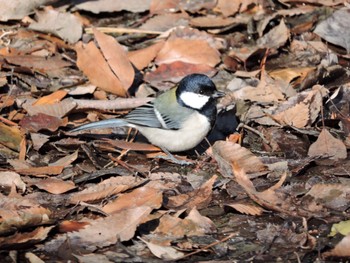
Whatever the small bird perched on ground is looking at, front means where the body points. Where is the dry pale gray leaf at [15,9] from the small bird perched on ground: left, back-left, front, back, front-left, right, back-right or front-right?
back-left

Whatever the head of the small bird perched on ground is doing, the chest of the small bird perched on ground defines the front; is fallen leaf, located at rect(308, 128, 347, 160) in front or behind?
in front

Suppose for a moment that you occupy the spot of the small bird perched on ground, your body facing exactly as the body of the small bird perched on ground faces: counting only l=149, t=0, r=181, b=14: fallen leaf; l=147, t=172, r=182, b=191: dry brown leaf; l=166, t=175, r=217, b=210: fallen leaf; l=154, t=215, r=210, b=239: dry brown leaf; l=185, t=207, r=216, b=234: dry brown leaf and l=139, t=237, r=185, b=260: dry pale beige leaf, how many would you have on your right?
5

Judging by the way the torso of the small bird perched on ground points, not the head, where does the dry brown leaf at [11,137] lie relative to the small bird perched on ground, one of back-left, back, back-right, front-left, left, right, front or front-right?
back

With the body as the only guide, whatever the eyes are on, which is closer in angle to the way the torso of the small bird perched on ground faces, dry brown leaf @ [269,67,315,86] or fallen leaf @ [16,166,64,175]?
the dry brown leaf

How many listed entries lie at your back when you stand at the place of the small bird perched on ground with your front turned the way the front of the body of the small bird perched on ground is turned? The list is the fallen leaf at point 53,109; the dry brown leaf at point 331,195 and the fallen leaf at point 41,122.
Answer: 2

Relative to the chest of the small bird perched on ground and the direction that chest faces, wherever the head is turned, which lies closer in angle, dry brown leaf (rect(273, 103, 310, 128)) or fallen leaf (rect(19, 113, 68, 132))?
the dry brown leaf

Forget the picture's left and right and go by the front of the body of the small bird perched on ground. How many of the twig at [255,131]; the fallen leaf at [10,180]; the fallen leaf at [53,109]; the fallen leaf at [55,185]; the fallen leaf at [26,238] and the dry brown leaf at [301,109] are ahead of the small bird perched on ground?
2

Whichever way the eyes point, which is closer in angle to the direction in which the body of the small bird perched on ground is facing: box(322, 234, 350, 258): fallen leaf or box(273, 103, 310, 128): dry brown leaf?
the dry brown leaf

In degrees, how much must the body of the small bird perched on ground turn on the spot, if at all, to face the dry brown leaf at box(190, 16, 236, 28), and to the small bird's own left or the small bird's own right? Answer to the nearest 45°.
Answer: approximately 90° to the small bird's own left

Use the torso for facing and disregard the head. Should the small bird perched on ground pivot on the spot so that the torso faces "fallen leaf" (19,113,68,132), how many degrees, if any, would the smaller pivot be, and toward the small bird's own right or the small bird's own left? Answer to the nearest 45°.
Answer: approximately 180°

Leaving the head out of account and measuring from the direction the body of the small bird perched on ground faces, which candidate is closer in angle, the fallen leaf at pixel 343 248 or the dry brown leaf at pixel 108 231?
the fallen leaf

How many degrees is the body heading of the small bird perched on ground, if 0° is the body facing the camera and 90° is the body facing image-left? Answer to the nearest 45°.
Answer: approximately 270°

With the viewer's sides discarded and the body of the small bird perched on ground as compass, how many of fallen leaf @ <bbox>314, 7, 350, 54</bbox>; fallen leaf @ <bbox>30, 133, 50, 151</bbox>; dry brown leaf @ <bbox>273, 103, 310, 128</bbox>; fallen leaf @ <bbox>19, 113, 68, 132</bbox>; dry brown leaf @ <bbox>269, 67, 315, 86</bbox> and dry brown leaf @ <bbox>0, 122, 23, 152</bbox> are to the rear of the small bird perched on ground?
3

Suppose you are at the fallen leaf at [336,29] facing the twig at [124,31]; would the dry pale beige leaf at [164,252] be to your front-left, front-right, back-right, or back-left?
front-left

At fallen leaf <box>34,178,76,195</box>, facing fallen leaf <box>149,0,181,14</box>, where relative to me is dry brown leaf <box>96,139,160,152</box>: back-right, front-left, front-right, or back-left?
front-right

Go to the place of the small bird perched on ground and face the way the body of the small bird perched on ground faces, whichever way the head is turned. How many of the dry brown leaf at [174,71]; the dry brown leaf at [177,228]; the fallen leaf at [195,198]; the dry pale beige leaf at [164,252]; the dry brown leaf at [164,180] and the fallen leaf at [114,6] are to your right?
4

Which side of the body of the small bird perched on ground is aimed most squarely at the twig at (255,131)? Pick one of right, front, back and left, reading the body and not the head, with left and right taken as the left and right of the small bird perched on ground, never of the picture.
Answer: front
